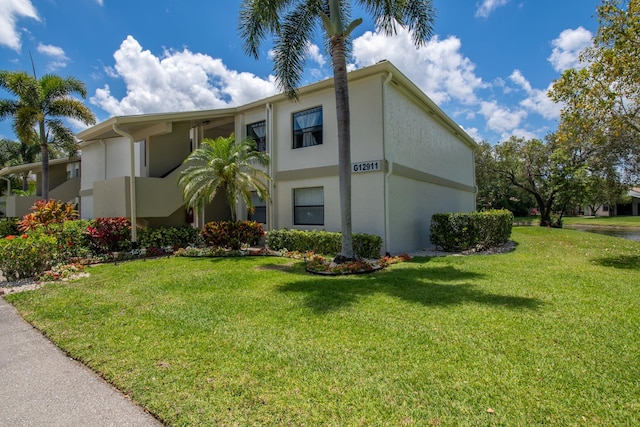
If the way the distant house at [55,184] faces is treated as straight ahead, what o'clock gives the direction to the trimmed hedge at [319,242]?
The trimmed hedge is roughly at 10 o'clock from the distant house.

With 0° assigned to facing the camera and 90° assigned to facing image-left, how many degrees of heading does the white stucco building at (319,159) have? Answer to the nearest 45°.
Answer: approximately 45°

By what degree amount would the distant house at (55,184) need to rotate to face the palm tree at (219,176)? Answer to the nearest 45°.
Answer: approximately 45° to its left

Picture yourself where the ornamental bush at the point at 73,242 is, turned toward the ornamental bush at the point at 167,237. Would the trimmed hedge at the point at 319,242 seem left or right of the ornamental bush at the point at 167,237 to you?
right

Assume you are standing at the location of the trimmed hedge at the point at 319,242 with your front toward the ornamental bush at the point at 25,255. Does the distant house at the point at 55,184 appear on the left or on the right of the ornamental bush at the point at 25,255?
right

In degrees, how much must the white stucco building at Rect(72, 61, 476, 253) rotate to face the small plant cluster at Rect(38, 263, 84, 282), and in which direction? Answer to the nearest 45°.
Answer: approximately 45° to its right

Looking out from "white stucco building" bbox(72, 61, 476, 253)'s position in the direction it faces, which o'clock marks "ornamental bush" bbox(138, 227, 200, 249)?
The ornamental bush is roughly at 2 o'clock from the white stucco building.

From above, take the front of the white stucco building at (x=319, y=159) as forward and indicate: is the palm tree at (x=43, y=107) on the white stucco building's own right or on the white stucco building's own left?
on the white stucco building's own right

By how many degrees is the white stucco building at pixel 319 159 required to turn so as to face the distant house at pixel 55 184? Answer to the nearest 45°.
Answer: approximately 90° to its right
